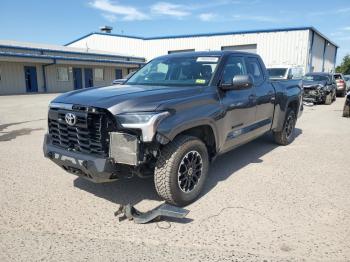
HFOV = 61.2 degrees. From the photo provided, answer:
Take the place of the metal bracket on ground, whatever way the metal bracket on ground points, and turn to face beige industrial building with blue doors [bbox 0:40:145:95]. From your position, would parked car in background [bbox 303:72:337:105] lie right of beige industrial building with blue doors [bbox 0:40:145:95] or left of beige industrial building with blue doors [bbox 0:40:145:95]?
right

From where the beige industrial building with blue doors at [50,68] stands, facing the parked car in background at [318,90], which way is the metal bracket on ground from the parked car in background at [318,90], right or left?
right

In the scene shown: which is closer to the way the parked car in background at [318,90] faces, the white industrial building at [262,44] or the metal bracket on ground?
the metal bracket on ground

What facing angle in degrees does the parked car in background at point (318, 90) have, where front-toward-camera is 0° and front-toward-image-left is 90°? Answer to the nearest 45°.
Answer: approximately 45°

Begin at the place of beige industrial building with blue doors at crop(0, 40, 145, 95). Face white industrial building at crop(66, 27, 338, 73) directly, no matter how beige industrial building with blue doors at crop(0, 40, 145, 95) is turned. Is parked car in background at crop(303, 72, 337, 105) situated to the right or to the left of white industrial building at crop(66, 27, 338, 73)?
right

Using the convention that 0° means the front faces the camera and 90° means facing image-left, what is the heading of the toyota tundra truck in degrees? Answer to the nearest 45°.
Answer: approximately 45°

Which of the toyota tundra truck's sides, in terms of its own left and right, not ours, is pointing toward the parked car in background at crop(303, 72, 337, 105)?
back

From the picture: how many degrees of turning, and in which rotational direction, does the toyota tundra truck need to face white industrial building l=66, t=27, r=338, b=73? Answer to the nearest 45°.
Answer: approximately 135° to its right
